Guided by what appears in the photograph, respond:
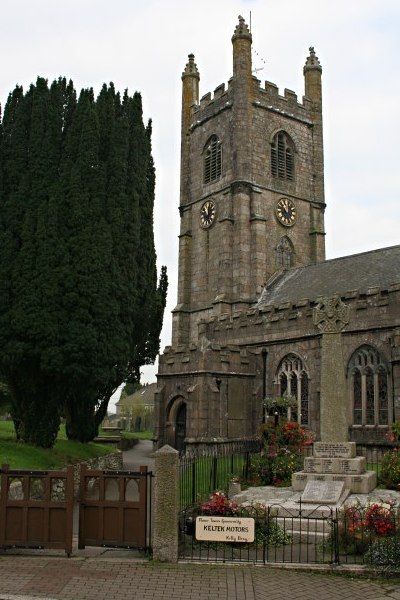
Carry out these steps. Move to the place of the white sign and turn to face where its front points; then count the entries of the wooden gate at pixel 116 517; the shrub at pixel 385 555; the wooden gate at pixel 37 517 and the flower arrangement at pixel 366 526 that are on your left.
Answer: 2

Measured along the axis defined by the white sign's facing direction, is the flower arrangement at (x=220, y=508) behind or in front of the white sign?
behind

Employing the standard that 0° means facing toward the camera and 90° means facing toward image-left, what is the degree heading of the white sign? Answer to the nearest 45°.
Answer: approximately 0°

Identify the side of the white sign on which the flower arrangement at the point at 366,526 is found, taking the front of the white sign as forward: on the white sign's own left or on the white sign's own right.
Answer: on the white sign's own left

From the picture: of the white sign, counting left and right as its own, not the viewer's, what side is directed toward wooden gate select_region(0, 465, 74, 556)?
right

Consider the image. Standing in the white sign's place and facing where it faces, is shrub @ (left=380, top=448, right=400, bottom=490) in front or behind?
behind

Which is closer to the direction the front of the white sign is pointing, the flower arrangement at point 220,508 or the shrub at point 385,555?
the shrub

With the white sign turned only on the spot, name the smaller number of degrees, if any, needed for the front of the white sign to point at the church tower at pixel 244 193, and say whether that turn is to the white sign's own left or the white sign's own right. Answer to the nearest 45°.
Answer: approximately 180°

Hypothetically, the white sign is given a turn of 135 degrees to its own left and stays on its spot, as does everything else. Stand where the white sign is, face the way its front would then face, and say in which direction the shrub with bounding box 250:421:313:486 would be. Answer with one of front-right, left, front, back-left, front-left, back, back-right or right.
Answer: front-left

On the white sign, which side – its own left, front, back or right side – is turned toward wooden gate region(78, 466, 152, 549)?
right

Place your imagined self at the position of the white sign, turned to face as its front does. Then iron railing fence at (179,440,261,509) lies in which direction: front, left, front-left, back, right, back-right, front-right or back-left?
back

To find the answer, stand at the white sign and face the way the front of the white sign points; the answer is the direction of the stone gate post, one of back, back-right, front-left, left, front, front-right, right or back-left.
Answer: right

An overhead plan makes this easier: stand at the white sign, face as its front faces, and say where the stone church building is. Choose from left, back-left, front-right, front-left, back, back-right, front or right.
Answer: back

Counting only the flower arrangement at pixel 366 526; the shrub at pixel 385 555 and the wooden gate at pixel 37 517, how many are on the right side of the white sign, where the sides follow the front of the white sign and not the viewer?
1
